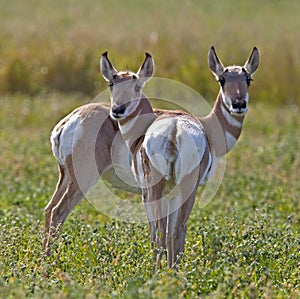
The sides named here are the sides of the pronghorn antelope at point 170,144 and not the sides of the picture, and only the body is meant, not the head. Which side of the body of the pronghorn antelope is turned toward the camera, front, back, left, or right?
back
